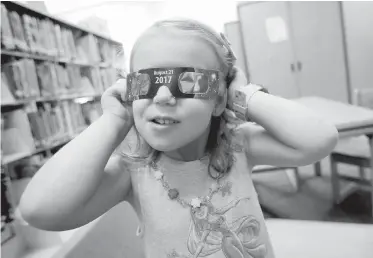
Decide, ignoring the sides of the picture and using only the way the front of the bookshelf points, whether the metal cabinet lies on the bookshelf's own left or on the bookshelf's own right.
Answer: on the bookshelf's own left

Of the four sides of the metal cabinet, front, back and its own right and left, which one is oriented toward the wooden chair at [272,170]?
front

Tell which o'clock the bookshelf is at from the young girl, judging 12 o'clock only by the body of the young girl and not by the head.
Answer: The bookshelf is roughly at 5 o'clock from the young girl.

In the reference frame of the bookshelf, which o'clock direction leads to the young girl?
The young girl is roughly at 1 o'clock from the bookshelf.

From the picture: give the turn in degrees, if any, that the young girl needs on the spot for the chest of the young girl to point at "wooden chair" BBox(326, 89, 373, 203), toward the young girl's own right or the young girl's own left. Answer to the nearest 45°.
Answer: approximately 135° to the young girl's own left

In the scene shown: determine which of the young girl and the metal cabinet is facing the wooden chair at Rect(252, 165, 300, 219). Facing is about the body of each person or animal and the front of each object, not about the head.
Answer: the metal cabinet

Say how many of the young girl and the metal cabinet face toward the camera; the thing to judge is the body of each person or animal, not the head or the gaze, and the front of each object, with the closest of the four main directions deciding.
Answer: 2

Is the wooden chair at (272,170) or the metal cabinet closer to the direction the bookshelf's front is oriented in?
the wooden chair

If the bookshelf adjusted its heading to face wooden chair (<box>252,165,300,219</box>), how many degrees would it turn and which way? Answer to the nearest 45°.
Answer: approximately 45° to its left

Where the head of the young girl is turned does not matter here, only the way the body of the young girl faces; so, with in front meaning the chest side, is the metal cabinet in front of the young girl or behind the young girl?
behind
